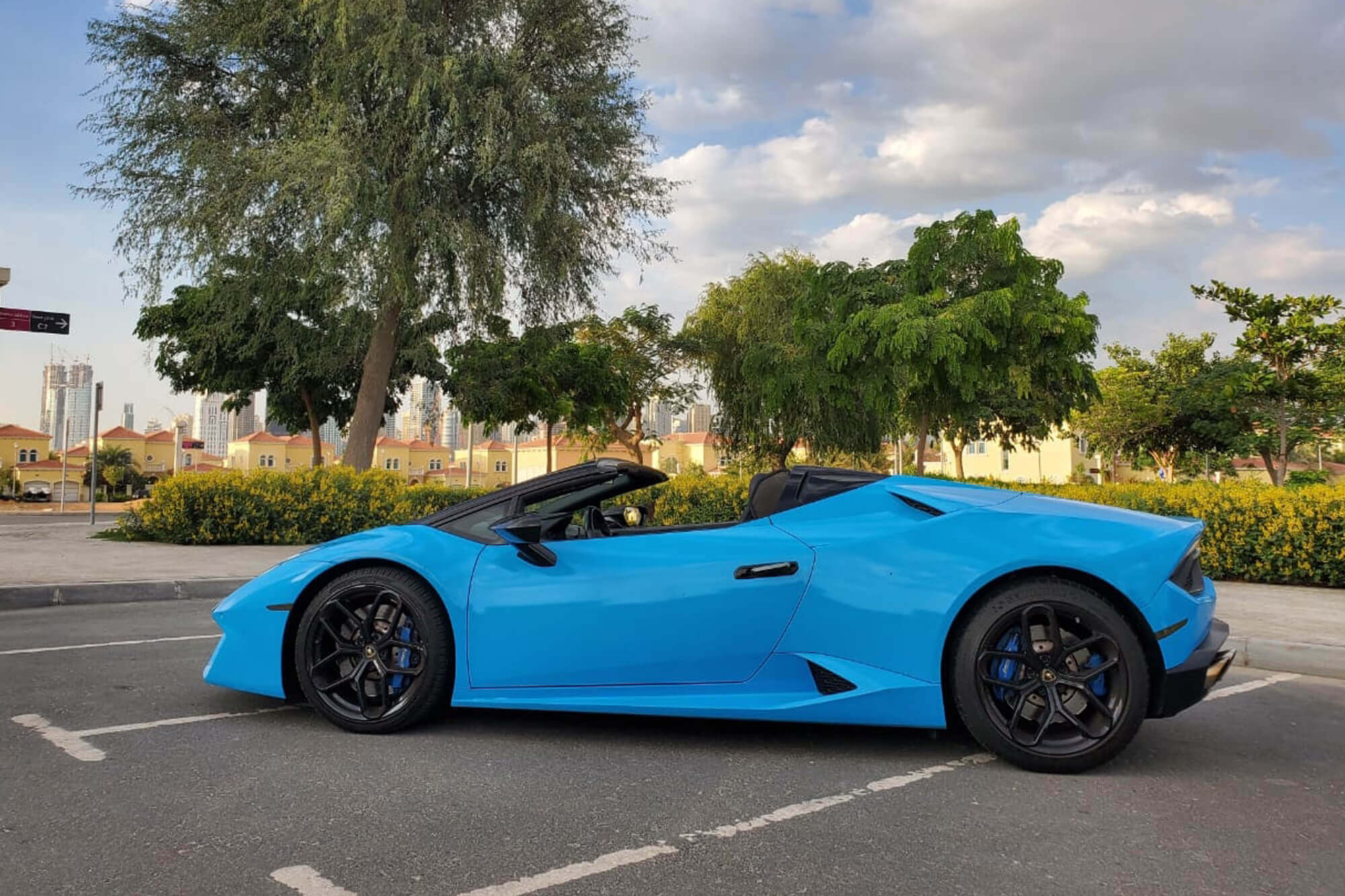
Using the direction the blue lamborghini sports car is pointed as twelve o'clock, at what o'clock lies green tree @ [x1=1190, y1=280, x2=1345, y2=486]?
The green tree is roughly at 4 o'clock from the blue lamborghini sports car.

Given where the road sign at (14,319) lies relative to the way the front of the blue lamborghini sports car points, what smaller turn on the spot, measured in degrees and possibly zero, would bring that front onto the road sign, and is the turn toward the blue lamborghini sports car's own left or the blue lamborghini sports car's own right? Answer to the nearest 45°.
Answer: approximately 45° to the blue lamborghini sports car's own right

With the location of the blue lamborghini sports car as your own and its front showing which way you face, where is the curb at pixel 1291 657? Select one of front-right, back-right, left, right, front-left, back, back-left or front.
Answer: back-right

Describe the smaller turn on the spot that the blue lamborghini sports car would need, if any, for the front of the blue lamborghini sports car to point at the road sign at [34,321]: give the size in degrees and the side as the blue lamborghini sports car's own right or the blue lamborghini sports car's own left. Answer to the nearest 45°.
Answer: approximately 45° to the blue lamborghini sports car's own right

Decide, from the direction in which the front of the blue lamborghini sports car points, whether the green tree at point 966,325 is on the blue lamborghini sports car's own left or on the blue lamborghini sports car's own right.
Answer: on the blue lamborghini sports car's own right

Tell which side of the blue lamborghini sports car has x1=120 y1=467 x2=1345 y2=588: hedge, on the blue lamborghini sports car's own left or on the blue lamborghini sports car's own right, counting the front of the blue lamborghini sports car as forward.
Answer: on the blue lamborghini sports car's own right

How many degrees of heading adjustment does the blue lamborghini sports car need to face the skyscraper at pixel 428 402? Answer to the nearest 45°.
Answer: approximately 90° to its right

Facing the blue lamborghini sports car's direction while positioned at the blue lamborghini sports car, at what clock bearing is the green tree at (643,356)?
The green tree is roughly at 3 o'clock from the blue lamborghini sports car.

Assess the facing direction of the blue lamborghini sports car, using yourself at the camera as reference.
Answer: facing to the left of the viewer
